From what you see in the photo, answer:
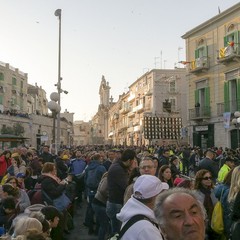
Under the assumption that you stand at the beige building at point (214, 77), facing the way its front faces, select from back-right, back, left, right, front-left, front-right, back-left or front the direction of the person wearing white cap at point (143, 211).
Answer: front-left

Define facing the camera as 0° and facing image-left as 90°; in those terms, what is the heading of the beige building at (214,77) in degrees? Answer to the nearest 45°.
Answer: approximately 45°

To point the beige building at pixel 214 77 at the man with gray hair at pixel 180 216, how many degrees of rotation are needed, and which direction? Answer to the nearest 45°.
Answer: approximately 45° to its left
